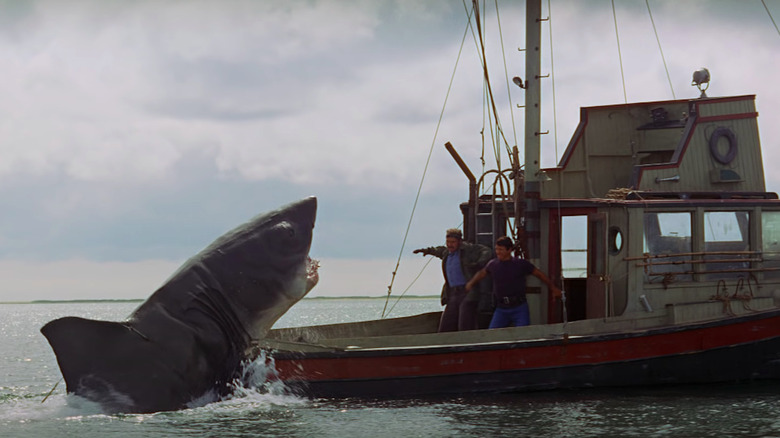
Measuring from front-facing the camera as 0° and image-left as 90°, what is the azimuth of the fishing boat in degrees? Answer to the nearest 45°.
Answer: approximately 270°

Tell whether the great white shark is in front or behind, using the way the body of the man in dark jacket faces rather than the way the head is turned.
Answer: in front
